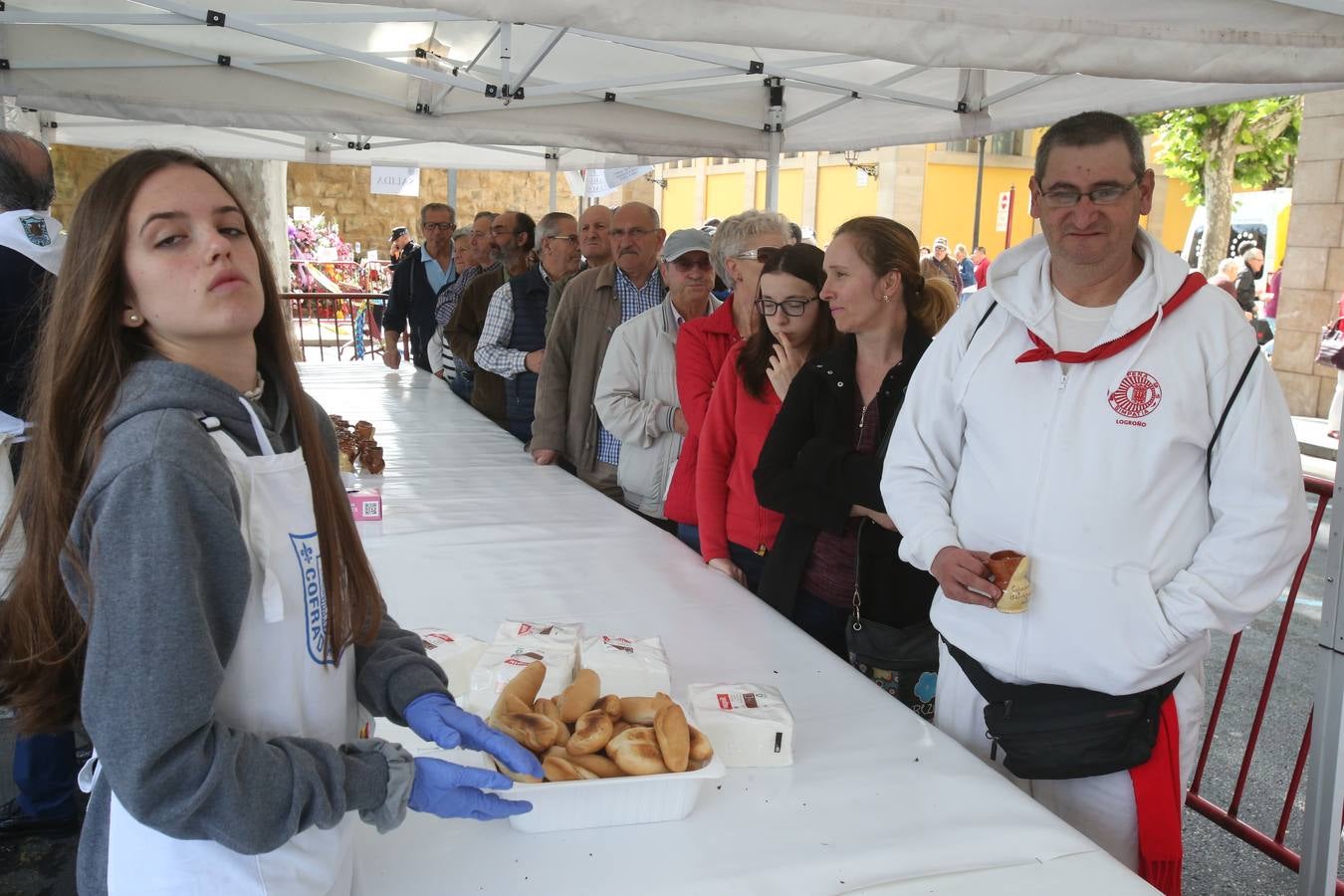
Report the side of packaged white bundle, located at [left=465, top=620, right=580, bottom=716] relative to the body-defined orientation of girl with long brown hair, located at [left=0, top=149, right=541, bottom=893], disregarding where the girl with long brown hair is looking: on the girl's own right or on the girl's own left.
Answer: on the girl's own left

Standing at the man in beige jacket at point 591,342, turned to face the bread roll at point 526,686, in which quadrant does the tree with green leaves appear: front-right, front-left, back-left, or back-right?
back-left

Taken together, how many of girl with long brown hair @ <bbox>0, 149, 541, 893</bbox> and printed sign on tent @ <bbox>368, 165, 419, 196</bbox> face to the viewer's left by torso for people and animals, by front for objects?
0

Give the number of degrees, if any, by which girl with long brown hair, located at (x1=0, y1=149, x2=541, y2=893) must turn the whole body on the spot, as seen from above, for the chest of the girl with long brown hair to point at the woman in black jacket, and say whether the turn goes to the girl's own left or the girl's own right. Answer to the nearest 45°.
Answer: approximately 90° to the girl's own left

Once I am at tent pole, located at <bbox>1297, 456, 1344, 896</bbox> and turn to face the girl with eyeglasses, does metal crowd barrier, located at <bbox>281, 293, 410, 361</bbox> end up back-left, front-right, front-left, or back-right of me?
front-right

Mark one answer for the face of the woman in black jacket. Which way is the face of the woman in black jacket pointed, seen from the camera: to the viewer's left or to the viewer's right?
to the viewer's left

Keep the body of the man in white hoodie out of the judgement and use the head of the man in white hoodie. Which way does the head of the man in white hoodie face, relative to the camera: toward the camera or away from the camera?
toward the camera

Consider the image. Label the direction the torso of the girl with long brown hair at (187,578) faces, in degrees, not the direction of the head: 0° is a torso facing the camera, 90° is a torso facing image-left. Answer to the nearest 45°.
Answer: approximately 315°
